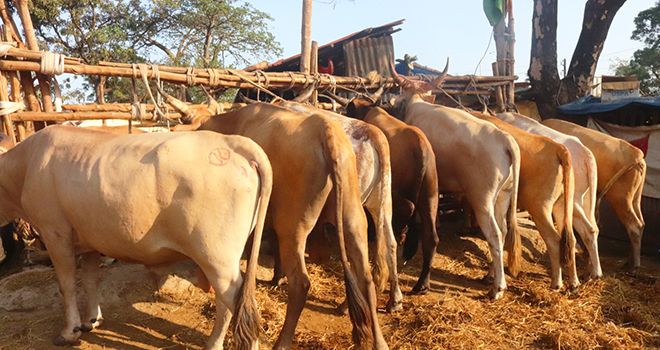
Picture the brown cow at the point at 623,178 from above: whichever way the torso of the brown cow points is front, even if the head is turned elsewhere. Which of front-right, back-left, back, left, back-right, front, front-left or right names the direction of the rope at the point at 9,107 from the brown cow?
left

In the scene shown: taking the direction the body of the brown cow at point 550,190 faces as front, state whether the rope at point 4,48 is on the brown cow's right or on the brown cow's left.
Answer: on the brown cow's left

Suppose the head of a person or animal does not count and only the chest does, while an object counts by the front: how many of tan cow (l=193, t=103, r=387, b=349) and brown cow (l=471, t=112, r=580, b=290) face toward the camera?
0

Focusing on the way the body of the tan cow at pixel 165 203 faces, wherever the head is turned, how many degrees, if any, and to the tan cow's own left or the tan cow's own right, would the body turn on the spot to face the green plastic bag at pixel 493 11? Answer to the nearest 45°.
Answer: approximately 135° to the tan cow's own right

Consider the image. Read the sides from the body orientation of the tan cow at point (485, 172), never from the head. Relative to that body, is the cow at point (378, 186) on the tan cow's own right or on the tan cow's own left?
on the tan cow's own left

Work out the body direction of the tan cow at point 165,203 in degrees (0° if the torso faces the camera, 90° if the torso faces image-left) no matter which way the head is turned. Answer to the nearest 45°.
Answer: approximately 90°

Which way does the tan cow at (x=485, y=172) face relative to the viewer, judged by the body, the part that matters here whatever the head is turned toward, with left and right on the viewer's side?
facing away from the viewer and to the left of the viewer

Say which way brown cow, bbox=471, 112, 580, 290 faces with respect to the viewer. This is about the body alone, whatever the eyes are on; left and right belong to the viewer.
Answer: facing away from the viewer and to the left of the viewer

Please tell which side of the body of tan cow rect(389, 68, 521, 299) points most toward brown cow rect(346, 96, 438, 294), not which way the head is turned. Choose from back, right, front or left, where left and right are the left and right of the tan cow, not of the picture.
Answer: left

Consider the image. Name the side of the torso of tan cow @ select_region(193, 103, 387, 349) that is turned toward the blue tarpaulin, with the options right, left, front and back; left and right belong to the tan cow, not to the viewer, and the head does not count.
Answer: right

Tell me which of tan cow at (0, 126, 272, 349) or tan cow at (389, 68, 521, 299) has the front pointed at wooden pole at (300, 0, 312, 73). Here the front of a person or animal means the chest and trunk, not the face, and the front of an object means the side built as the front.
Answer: tan cow at (389, 68, 521, 299)

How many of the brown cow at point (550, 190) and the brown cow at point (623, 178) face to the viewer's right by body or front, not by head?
0

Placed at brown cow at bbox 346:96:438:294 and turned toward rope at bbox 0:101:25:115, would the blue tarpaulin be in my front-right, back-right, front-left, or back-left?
back-right

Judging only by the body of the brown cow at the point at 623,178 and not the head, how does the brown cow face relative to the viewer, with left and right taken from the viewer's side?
facing away from the viewer and to the left of the viewer

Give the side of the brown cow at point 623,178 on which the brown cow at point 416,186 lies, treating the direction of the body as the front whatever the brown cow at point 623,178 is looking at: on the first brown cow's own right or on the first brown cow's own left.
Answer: on the first brown cow's own left
